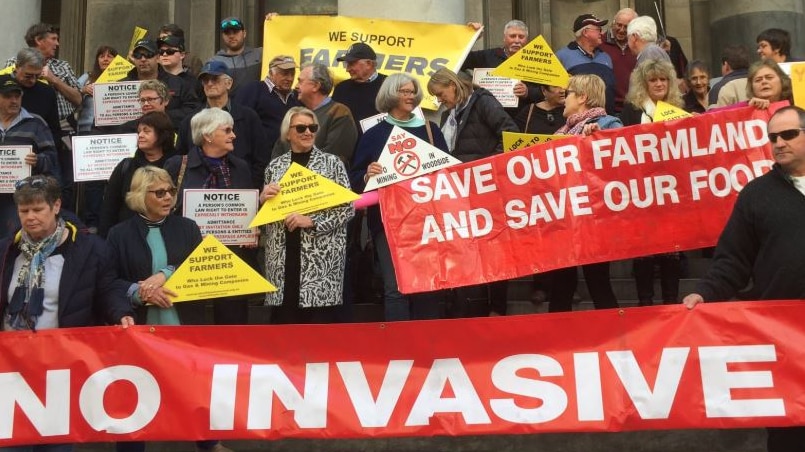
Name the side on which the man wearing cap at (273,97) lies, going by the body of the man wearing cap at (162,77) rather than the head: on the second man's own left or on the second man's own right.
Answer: on the second man's own left

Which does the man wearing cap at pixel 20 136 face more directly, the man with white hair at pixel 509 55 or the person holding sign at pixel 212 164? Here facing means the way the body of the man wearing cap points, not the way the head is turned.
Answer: the person holding sign

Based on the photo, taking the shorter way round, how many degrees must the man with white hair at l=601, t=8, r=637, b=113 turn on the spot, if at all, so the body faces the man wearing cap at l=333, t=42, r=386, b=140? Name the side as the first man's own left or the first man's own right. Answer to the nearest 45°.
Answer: approximately 90° to the first man's own right

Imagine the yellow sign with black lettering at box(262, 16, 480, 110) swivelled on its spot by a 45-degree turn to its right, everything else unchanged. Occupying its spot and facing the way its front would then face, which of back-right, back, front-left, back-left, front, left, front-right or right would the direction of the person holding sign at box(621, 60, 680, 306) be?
left

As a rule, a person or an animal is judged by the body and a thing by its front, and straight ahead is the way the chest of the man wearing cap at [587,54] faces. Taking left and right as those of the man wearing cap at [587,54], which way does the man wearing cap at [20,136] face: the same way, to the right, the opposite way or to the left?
the same way

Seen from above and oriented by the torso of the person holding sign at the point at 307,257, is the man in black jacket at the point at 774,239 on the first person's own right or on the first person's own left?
on the first person's own left

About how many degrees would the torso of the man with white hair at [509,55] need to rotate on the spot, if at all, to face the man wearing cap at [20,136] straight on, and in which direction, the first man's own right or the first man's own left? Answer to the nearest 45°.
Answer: approximately 45° to the first man's own right

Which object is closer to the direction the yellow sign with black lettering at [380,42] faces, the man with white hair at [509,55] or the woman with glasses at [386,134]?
the woman with glasses

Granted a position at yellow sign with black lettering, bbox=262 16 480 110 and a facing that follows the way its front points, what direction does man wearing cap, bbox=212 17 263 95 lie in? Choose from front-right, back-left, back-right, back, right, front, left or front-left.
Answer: right

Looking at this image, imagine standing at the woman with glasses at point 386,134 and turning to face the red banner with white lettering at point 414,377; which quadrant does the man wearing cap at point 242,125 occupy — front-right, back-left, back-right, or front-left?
back-right

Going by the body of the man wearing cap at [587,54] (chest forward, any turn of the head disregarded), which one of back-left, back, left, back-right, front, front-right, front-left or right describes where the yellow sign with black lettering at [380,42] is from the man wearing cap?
back-right

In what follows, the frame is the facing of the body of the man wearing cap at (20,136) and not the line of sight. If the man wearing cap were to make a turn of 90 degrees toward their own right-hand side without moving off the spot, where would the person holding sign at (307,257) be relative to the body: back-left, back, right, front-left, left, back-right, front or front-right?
back-left

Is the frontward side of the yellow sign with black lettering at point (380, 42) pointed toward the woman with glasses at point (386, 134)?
yes

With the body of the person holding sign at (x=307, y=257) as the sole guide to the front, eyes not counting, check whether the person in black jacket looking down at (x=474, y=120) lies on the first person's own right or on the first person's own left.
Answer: on the first person's own left

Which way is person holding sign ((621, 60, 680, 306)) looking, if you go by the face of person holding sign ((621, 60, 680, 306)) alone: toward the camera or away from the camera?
toward the camera

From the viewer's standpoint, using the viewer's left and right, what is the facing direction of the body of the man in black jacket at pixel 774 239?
facing the viewer

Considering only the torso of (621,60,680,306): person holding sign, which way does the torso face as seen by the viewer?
toward the camera
